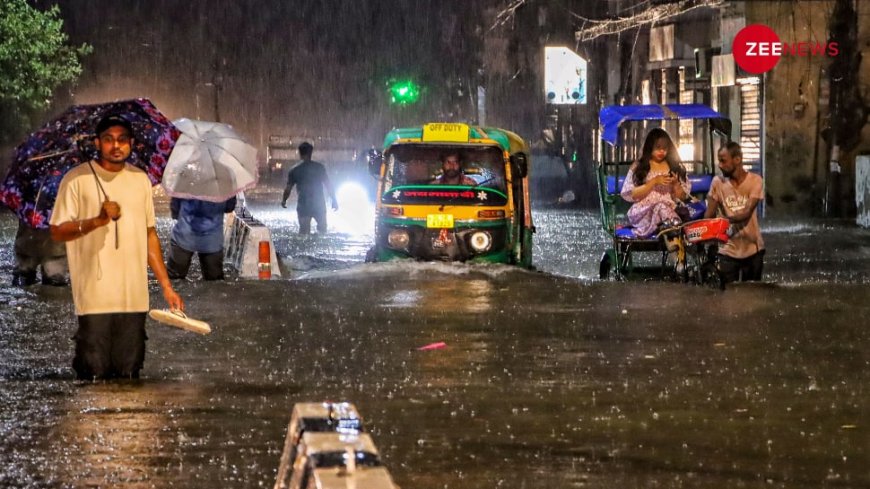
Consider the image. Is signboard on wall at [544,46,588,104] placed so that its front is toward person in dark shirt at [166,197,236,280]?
yes

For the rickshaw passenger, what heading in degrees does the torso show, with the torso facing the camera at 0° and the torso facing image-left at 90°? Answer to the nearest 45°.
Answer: approximately 0°

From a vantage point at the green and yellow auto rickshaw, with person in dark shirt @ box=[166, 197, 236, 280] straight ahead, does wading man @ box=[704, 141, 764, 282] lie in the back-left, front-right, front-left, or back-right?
back-left

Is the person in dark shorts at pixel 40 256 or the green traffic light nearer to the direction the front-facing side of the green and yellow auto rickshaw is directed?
the person in dark shorts

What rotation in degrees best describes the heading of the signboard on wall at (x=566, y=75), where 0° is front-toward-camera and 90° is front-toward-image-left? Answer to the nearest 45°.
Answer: approximately 0°

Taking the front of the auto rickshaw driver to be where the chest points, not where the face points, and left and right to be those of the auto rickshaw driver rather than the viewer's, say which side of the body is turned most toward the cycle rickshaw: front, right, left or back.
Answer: left
